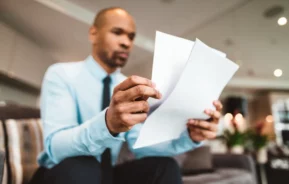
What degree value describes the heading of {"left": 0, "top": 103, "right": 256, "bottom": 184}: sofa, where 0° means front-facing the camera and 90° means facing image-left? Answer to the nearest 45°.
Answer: approximately 315°

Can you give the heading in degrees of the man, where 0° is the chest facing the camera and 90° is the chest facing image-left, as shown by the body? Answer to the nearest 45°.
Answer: approximately 315°

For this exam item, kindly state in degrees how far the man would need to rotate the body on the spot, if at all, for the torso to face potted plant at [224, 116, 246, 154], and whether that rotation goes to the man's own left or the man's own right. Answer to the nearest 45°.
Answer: approximately 90° to the man's own left

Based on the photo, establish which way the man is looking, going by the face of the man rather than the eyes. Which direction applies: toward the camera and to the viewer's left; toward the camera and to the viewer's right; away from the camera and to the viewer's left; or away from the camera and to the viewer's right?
toward the camera and to the viewer's right

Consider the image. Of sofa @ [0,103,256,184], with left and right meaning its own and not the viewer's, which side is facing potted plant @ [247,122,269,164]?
left

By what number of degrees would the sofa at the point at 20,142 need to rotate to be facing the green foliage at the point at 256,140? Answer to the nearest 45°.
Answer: approximately 90° to its left

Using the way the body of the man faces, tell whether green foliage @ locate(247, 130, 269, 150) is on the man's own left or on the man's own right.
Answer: on the man's own left
